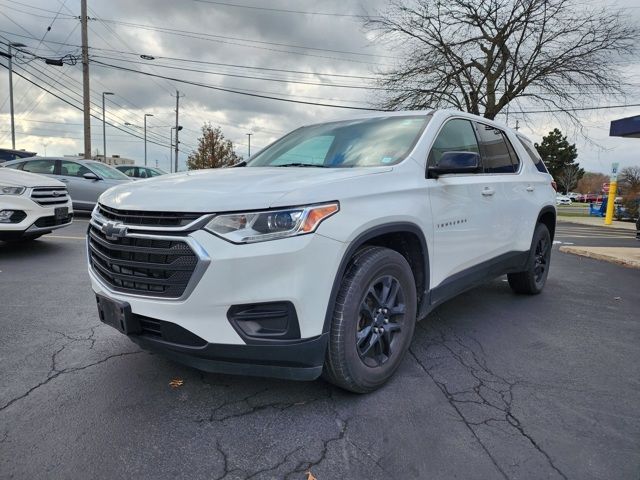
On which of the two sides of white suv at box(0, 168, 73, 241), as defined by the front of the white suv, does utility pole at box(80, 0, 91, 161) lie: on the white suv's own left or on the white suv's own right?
on the white suv's own left

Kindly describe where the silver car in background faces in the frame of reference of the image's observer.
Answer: facing the viewer and to the right of the viewer

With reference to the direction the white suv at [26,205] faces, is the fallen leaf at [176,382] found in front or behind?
in front

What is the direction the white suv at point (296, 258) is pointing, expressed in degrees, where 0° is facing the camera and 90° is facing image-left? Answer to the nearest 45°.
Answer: approximately 45°

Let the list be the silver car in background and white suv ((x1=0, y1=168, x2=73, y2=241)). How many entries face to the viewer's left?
0

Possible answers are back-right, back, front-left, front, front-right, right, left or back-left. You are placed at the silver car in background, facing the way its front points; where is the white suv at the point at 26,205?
front-right

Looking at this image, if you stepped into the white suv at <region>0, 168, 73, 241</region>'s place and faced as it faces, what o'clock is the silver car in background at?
The silver car in background is roughly at 8 o'clock from the white suv.

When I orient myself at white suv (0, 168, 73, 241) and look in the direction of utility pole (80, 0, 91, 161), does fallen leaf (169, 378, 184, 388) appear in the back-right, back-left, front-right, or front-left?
back-right

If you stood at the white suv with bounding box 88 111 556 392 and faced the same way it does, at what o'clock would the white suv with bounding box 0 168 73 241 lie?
the white suv with bounding box 0 168 73 241 is roughly at 3 o'clock from the white suv with bounding box 88 111 556 392.

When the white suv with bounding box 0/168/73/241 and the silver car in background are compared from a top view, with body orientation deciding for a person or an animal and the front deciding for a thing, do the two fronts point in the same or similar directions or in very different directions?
same or similar directions
